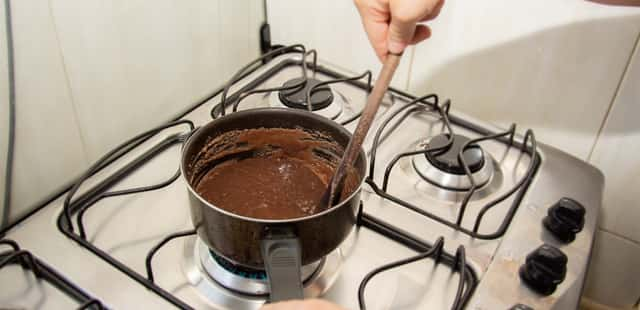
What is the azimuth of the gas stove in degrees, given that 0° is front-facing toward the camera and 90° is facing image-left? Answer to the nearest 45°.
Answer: approximately 315°
